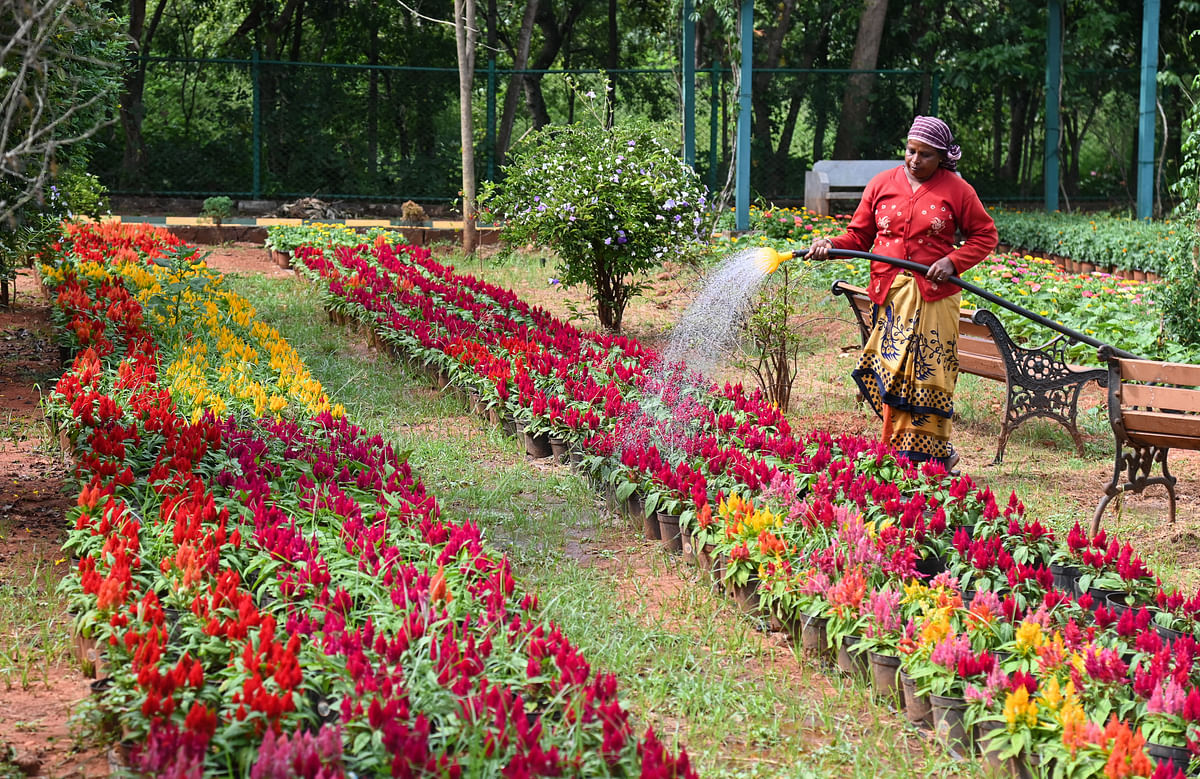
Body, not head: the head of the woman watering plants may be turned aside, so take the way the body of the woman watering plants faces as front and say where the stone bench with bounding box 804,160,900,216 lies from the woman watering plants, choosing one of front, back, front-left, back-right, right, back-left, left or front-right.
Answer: back-right

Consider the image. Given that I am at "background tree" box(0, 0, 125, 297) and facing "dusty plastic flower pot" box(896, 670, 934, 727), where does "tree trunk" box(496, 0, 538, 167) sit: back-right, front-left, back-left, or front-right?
back-left

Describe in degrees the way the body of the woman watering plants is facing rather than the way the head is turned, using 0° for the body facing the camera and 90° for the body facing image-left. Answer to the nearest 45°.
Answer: approximately 45°

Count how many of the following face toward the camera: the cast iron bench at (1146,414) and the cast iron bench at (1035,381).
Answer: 0

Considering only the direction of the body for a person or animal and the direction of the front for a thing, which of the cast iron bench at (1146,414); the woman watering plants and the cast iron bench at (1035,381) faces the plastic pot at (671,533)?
the woman watering plants

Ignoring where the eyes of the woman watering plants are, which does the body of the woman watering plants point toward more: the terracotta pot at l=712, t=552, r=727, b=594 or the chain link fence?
the terracotta pot
